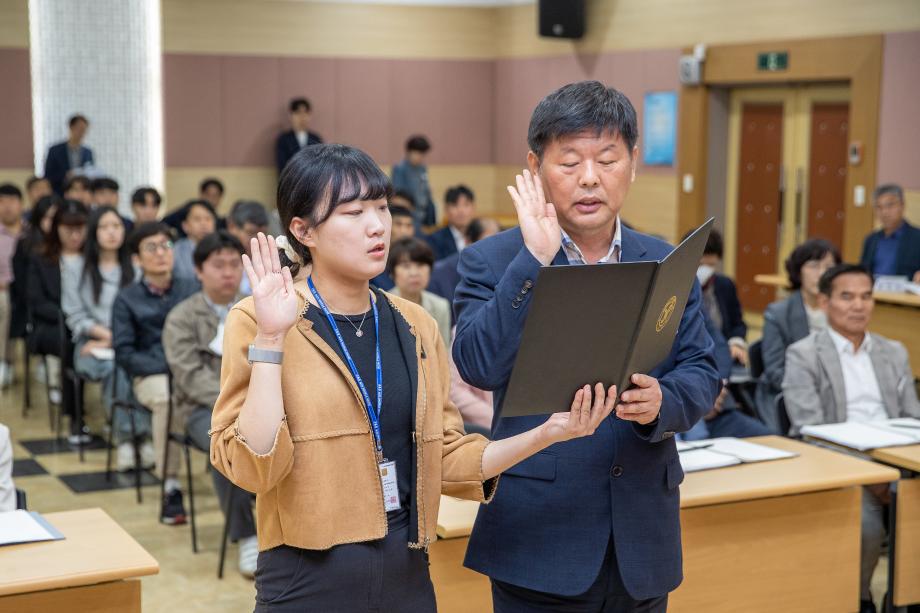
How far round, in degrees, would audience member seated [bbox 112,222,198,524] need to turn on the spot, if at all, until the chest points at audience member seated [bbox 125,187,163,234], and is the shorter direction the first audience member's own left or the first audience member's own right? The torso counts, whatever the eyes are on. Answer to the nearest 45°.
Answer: approximately 135° to the first audience member's own left

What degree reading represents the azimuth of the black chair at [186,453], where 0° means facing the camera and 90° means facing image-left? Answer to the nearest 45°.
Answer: approximately 315°

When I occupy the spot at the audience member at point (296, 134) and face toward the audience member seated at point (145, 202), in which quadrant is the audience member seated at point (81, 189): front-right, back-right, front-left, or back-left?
front-right

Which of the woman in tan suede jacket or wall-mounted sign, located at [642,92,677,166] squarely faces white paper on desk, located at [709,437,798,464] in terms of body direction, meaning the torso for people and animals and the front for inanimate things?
the wall-mounted sign

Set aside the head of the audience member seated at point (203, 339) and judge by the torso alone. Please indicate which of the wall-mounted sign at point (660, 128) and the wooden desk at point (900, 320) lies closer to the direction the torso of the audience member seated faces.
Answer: the wooden desk

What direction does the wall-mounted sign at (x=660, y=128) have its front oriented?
toward the camera

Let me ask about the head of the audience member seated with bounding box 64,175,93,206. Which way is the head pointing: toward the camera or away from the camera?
toward the camera

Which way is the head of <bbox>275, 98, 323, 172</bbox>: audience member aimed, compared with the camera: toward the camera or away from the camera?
toward the camera

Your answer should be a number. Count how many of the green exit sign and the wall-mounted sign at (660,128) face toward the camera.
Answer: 2

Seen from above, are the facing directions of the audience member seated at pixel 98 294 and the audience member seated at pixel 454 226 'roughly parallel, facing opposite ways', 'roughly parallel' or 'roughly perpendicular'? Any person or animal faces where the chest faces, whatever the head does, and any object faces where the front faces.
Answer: roughly parallel

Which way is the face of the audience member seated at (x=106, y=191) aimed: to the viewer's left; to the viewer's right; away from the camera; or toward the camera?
toward the camera

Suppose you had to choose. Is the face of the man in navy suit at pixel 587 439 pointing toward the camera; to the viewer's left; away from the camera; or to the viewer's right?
toward the camera

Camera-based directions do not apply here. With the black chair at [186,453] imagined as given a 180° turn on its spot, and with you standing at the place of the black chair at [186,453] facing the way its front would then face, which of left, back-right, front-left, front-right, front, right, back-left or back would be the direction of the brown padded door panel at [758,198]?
right

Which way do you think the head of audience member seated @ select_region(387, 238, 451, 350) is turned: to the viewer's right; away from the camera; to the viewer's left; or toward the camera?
toward the camera

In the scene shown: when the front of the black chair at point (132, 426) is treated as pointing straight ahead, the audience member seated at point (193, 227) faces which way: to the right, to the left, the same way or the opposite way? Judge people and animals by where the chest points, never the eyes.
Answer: the same way

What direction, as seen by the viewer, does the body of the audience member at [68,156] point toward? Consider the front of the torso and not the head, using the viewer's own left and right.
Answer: facing the viewer and to the right of the viewer

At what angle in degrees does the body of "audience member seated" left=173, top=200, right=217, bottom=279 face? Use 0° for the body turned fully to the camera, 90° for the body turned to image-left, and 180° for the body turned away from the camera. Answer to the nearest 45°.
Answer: approximately 315°

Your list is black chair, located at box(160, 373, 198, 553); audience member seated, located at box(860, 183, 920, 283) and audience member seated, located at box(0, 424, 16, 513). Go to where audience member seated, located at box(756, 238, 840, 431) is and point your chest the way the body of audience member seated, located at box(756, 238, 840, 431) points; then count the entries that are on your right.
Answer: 2

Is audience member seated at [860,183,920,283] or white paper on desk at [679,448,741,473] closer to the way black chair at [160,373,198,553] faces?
the white paper on desk
